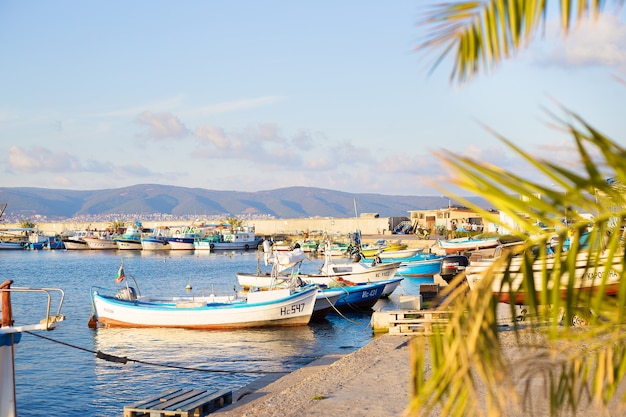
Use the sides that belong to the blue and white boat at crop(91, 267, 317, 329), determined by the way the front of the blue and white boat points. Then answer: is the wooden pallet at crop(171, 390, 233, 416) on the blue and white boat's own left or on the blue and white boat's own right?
on the blue and white boat's own right

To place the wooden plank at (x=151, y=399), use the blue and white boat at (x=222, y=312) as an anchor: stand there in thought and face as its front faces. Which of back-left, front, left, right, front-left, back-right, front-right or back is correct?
right

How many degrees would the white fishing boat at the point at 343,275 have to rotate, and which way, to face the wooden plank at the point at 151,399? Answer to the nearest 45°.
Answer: approximately 90° to its right

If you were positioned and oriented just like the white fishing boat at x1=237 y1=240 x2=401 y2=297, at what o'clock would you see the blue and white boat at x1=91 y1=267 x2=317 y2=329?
The blue and white boat is roughly at 4 o'clock from the white fishing boat.

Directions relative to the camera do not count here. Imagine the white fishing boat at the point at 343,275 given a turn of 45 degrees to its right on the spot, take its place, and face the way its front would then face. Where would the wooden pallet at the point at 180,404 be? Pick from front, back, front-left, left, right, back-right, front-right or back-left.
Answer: front-right

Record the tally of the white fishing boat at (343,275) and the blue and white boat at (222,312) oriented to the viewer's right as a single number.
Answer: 2

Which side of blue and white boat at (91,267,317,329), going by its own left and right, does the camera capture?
right

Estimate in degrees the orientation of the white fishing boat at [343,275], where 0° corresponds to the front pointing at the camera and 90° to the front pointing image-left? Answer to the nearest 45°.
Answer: approximately 270°

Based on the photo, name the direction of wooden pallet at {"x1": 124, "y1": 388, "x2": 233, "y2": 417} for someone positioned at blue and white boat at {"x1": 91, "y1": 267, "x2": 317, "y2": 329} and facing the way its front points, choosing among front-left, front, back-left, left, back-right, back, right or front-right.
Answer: right
